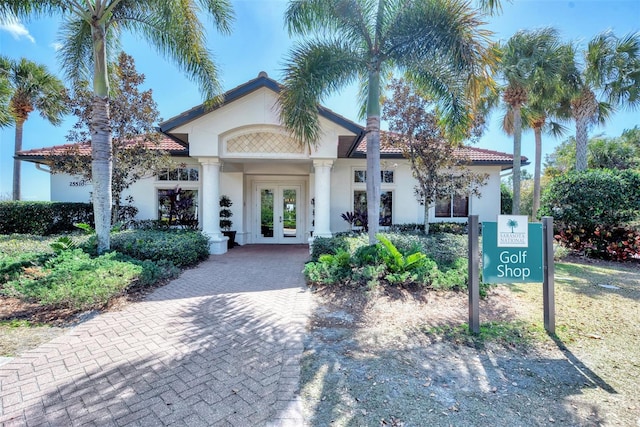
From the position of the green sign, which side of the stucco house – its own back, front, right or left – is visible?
front

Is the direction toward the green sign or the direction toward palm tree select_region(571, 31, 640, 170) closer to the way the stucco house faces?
the green sign

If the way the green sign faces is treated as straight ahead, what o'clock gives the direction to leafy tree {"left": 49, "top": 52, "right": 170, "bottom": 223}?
The leafy tree is roughly at 3 o'clock from the green sign.

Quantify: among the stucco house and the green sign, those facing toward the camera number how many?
2

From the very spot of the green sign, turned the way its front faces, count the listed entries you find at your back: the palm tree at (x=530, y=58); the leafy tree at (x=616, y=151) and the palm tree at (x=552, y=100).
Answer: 3

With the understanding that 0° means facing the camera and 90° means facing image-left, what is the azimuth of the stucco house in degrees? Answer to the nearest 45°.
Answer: approximately 0°

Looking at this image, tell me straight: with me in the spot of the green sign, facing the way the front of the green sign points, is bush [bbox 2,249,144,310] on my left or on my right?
on my right

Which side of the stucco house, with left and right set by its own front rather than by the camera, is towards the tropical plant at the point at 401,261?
front

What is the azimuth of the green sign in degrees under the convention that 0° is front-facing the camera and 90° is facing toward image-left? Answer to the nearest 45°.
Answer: approximately 0°

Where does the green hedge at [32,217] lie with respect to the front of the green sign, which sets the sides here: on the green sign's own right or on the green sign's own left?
on the green sign's own right

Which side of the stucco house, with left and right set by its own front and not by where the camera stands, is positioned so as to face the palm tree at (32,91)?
right

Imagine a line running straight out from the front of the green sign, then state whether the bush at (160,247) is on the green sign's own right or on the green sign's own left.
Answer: on the green sign's own right

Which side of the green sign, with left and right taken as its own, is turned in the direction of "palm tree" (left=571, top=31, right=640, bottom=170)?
back

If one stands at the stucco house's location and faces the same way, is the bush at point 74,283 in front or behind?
in front
